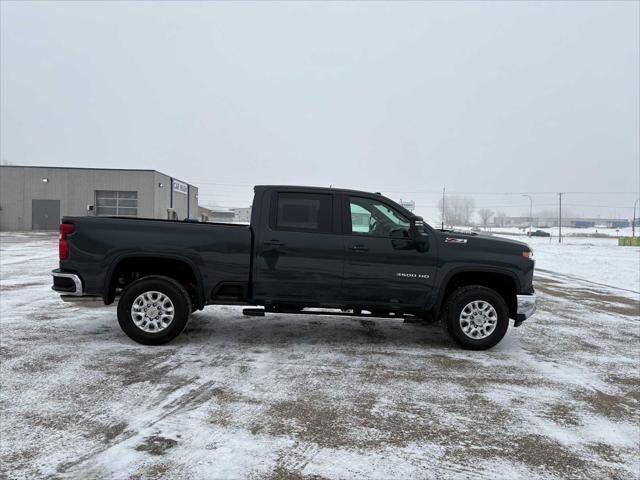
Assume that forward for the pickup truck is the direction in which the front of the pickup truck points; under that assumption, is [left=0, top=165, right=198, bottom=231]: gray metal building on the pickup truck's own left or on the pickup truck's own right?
on the pickup truck's own left

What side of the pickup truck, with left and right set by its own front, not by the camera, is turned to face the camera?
right
